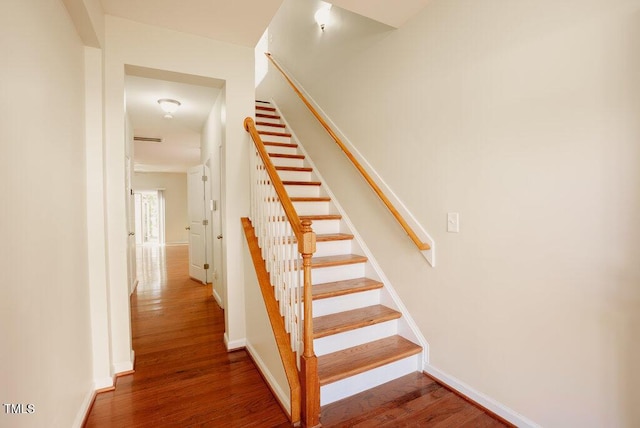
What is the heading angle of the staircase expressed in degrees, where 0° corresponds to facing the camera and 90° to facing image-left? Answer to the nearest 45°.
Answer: approximately 315°

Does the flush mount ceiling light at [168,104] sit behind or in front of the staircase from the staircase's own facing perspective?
behind

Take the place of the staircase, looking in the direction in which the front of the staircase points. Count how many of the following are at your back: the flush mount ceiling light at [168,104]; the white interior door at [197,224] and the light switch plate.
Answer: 2

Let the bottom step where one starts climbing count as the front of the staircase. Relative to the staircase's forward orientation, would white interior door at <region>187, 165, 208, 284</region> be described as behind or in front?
behind

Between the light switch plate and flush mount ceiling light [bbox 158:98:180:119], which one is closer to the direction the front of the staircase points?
the light switch plate
